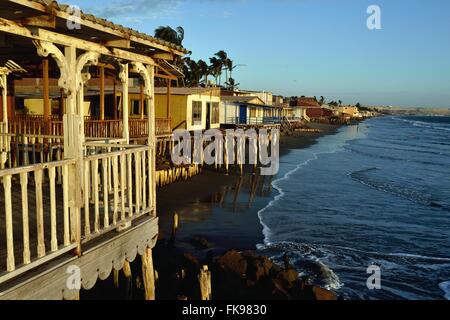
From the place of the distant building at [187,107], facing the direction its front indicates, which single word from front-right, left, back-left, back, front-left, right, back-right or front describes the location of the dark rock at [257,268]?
front-right

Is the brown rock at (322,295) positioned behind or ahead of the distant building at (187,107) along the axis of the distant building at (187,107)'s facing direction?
ahead

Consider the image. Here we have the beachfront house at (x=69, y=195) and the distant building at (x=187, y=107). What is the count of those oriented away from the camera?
0

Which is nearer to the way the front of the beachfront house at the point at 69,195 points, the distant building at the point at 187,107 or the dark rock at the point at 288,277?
the dark rock

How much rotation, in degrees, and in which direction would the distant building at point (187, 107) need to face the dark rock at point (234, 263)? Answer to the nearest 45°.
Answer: approximately 45° to its right

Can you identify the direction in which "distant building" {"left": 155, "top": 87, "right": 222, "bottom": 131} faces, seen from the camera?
facing the viewer and to the right of the viewer

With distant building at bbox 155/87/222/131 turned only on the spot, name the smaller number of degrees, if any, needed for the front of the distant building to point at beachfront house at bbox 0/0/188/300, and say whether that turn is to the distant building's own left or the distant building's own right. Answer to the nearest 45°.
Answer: approximately 45° to the distant building's own right

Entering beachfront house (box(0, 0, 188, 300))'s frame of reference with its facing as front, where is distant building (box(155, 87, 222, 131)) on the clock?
The distant building is roughly at 8 o'clock from the beachfront house.

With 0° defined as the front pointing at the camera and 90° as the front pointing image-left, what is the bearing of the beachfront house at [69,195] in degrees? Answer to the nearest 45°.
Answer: approximately 315°

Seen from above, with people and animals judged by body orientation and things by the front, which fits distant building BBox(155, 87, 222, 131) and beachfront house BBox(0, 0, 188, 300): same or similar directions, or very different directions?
same or similar directions

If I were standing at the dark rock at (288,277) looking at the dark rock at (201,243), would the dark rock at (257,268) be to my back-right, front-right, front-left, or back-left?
front-left

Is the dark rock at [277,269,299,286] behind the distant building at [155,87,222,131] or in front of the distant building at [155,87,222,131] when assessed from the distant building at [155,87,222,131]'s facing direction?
in front
